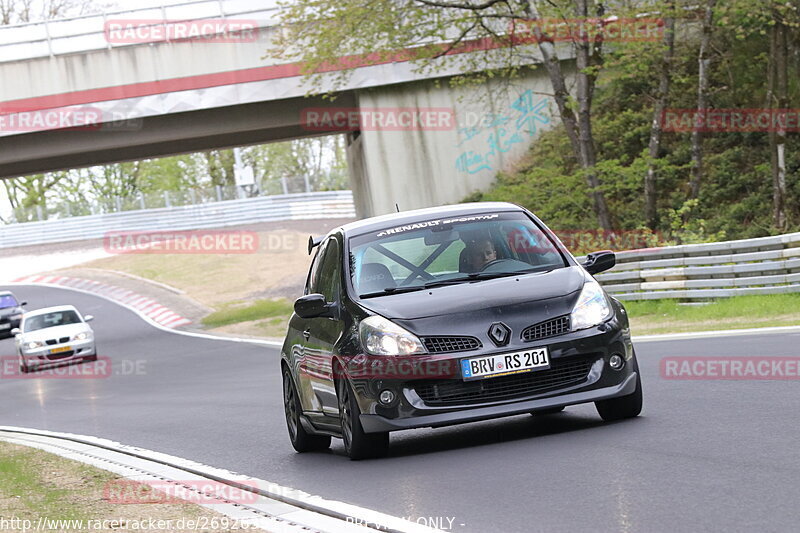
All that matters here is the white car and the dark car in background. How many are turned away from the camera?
0

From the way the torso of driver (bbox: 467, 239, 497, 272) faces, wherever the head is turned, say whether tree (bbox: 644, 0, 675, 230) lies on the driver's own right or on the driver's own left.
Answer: on the driver's own left

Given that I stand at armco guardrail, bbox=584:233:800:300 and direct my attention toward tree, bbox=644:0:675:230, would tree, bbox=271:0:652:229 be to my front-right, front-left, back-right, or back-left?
front-left

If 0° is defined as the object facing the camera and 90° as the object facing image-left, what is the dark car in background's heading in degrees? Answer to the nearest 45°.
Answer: approximately 315°

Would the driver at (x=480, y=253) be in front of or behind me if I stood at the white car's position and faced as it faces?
in front

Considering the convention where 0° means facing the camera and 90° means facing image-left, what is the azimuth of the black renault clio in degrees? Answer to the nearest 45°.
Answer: approximately 315°

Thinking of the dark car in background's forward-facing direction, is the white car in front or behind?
in front

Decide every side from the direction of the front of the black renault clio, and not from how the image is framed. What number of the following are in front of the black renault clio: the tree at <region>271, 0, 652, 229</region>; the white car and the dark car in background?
0

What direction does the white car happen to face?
toward the camera

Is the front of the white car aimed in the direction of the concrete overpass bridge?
no

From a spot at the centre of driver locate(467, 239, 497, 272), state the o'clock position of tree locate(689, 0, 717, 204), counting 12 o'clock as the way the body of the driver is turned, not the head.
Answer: The tree is roughly at 8 o'clock from the driver.

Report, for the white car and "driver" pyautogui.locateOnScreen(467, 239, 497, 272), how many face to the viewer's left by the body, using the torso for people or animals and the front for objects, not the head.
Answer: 0

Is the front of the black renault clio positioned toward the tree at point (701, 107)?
no

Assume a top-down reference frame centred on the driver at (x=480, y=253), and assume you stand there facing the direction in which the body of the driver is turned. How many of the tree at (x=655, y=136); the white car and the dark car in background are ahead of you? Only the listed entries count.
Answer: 0

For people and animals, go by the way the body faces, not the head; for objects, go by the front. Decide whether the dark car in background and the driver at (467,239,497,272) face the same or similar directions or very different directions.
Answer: same or similar directions

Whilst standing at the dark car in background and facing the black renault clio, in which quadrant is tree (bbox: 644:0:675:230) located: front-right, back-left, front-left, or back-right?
front-left
